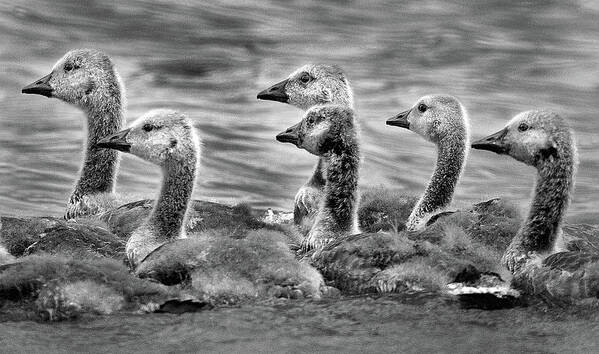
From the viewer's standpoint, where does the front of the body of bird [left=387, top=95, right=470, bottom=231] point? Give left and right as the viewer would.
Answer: facing to the left of the viewer

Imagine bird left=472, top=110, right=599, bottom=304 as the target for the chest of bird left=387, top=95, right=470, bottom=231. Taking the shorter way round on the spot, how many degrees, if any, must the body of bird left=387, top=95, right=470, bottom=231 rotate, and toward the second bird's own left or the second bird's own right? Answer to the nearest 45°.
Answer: approximately 135° to the second bird's own left

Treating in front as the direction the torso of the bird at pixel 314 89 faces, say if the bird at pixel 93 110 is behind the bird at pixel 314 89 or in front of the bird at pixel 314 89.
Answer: in front

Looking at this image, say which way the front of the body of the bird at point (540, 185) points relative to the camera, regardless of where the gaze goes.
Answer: to the viewer's left

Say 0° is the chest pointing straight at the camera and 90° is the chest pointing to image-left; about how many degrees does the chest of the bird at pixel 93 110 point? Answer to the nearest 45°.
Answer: approximately 90°

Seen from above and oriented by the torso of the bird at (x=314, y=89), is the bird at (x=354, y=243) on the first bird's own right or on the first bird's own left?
on the first bird's own left

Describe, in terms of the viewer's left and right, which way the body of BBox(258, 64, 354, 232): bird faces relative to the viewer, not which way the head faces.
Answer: facing to the left of the viewer

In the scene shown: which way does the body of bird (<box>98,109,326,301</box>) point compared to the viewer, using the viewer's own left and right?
facing to the left of the viewer

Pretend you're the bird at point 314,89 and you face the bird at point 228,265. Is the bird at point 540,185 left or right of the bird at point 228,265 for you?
left

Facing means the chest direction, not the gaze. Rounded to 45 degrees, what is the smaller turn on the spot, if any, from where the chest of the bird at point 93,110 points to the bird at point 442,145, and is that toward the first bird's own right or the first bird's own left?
approximately 180°

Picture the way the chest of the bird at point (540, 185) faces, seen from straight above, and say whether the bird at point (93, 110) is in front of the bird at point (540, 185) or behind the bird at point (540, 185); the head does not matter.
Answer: in front

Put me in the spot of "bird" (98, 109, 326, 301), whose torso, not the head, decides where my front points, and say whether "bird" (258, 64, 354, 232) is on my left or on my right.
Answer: on my right

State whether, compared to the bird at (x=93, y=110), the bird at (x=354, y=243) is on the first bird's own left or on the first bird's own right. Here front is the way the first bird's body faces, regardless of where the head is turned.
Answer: on the first bird's own left
